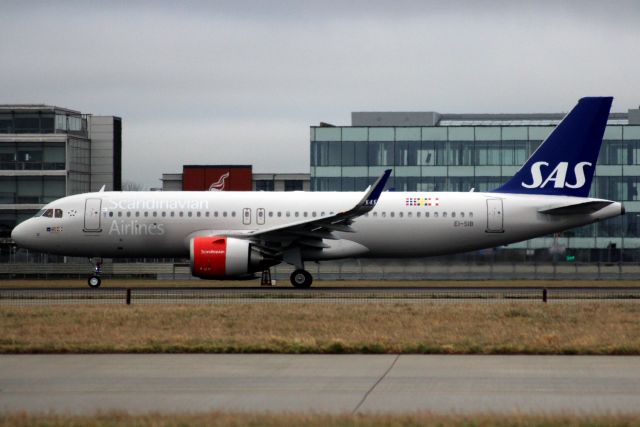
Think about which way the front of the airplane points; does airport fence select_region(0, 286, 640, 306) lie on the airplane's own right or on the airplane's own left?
on the airplane's own left

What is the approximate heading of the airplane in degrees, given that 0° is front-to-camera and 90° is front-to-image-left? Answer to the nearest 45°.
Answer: approximately 90°
